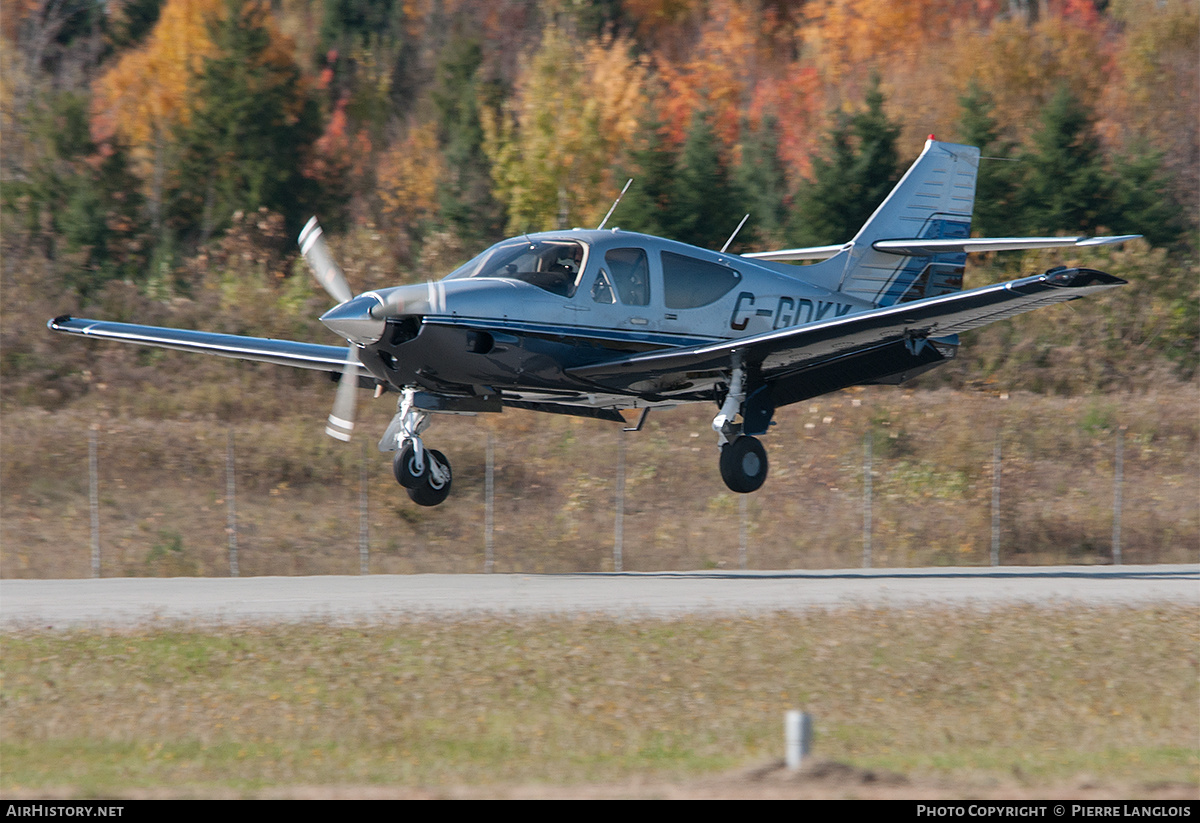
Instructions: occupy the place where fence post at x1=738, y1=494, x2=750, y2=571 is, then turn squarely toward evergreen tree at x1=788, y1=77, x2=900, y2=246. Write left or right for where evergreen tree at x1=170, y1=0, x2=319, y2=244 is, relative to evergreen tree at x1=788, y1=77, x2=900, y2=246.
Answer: left

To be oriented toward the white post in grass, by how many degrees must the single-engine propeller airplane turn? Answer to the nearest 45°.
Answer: approximately 45° to its left

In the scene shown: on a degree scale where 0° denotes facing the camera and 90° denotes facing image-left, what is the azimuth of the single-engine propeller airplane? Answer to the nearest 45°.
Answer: approximately 45°

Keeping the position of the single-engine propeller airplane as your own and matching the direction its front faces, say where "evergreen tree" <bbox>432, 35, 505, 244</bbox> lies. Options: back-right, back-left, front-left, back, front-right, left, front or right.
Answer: back-right

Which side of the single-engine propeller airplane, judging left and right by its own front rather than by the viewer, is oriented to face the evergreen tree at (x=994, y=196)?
back

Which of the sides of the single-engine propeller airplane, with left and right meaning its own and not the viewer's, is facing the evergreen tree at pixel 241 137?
right

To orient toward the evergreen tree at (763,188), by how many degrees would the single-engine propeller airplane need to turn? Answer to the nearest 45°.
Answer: approximately 135° to its right

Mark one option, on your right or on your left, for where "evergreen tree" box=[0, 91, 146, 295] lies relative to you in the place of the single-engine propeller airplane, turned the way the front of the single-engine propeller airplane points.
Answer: on your right

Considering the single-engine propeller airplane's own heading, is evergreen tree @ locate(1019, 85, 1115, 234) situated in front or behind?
behind

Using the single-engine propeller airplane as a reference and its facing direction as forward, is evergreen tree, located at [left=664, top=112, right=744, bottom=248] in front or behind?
behind

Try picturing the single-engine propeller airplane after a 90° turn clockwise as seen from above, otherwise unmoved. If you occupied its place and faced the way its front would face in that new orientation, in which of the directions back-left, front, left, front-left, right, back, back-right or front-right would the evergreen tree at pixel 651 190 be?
front-right
